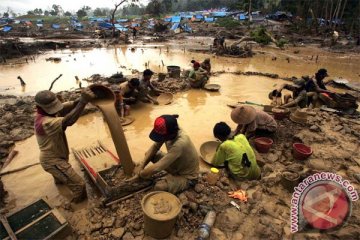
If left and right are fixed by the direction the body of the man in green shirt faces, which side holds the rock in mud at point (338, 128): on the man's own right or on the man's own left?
on the man's own right

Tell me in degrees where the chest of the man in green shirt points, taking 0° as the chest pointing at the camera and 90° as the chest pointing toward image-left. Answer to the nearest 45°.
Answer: approximately 135°

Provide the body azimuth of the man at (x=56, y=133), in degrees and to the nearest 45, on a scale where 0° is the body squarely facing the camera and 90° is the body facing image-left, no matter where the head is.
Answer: approximately 270°

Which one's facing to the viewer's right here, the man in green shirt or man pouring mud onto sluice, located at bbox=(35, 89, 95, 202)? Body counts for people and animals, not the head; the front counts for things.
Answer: the man pouring mud onto sluice

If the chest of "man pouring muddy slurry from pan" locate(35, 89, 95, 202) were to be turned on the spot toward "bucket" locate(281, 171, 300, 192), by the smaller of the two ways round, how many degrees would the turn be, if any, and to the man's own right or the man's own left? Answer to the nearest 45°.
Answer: approximately 45° to the man's own right

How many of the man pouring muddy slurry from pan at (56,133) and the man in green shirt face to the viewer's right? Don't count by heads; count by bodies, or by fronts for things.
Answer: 1

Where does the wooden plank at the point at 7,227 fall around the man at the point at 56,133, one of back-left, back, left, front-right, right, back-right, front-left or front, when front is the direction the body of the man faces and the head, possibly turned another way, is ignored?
back-right
